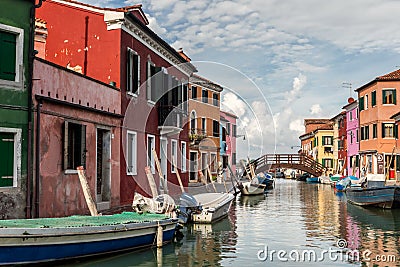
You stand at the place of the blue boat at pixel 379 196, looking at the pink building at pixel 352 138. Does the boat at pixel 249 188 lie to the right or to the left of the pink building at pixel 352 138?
left

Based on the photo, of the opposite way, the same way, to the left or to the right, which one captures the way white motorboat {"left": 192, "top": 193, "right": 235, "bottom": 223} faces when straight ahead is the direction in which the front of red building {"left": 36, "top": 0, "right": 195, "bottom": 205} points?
to the left

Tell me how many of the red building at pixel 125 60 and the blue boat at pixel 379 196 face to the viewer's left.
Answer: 1

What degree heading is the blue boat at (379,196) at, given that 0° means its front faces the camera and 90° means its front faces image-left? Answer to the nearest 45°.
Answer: approximately 90°

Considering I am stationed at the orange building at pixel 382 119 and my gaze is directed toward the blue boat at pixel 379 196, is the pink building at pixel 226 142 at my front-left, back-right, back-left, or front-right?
back-right

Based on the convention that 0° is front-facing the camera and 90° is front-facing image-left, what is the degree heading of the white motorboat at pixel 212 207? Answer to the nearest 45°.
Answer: approximately 225°

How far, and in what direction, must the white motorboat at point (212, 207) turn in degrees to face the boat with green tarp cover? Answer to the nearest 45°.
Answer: approximately 135° to its right

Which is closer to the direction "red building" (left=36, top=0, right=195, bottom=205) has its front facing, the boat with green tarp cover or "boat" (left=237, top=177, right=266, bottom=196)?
the boat with green tarp cover
